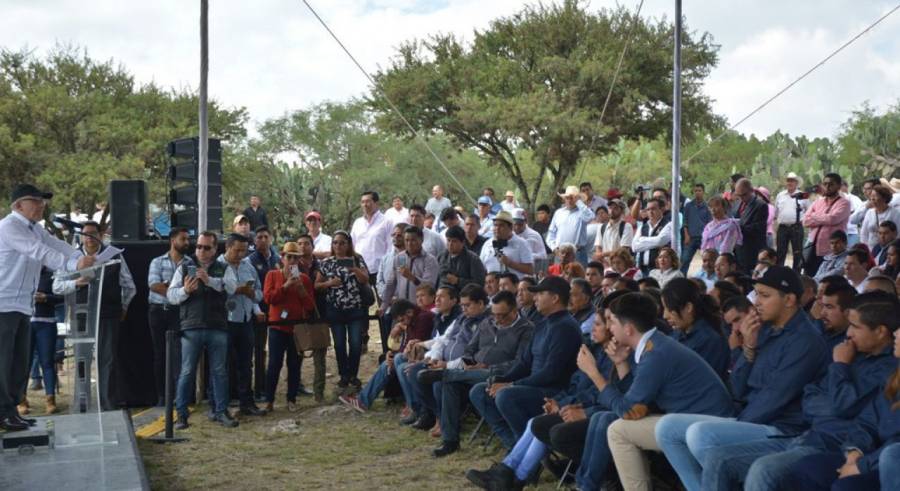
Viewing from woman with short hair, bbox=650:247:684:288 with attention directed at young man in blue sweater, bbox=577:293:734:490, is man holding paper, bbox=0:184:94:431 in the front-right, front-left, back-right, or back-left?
front-right

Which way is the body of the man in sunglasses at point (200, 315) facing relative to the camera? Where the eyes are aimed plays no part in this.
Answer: toward the camera

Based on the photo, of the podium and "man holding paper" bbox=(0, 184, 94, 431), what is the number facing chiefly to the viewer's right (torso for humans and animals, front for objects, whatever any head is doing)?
2

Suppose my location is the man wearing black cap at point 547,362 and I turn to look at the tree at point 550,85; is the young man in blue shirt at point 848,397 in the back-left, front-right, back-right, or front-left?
back-right

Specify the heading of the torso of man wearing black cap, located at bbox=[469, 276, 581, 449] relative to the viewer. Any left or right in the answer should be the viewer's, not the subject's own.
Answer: facing to the left of the viewer

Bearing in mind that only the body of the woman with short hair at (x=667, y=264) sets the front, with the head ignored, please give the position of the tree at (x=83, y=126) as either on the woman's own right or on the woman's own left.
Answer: on the woman's own right

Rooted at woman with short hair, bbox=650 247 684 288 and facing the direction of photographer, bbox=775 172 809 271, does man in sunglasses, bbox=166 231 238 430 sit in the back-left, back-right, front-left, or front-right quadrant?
back-left

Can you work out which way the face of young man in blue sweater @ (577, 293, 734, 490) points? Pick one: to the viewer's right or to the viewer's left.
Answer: to the viewer's left

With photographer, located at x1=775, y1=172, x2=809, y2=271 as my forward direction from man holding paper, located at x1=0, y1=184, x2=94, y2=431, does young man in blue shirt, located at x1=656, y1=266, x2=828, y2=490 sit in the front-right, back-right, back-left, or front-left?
front-right

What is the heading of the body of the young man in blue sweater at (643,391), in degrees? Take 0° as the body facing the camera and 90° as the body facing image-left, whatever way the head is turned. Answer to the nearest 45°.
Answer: approximately 90°

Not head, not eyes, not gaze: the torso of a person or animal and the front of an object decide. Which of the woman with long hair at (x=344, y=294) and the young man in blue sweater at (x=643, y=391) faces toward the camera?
the woman with long hair

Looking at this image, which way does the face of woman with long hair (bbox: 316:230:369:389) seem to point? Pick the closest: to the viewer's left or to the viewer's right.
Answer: to the viewer's left

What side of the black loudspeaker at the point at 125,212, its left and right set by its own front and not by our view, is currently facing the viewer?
front

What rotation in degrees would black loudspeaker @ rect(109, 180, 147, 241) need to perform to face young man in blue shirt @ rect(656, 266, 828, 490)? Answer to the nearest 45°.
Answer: approximately 45° to its left

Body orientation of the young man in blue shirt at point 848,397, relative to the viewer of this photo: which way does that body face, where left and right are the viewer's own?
facing to the left of the viewer

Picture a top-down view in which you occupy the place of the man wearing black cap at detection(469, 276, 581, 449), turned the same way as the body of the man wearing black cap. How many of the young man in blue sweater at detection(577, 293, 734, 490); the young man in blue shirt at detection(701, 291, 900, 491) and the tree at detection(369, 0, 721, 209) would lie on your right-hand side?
1

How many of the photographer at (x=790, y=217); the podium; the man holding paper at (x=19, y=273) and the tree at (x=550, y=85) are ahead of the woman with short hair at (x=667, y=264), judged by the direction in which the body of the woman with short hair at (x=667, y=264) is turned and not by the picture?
2

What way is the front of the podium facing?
to the viewer's right

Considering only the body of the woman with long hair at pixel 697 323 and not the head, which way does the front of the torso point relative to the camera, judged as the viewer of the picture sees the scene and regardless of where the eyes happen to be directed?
to the viewer's left

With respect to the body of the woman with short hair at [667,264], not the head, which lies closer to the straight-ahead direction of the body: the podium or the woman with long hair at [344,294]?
the podium
